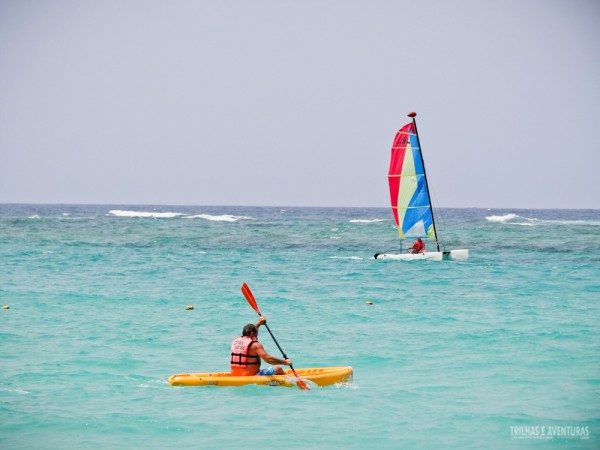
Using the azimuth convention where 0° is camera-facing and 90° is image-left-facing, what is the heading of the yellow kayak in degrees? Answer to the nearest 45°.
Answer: approximately 270°

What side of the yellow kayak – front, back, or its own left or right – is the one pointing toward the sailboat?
left
